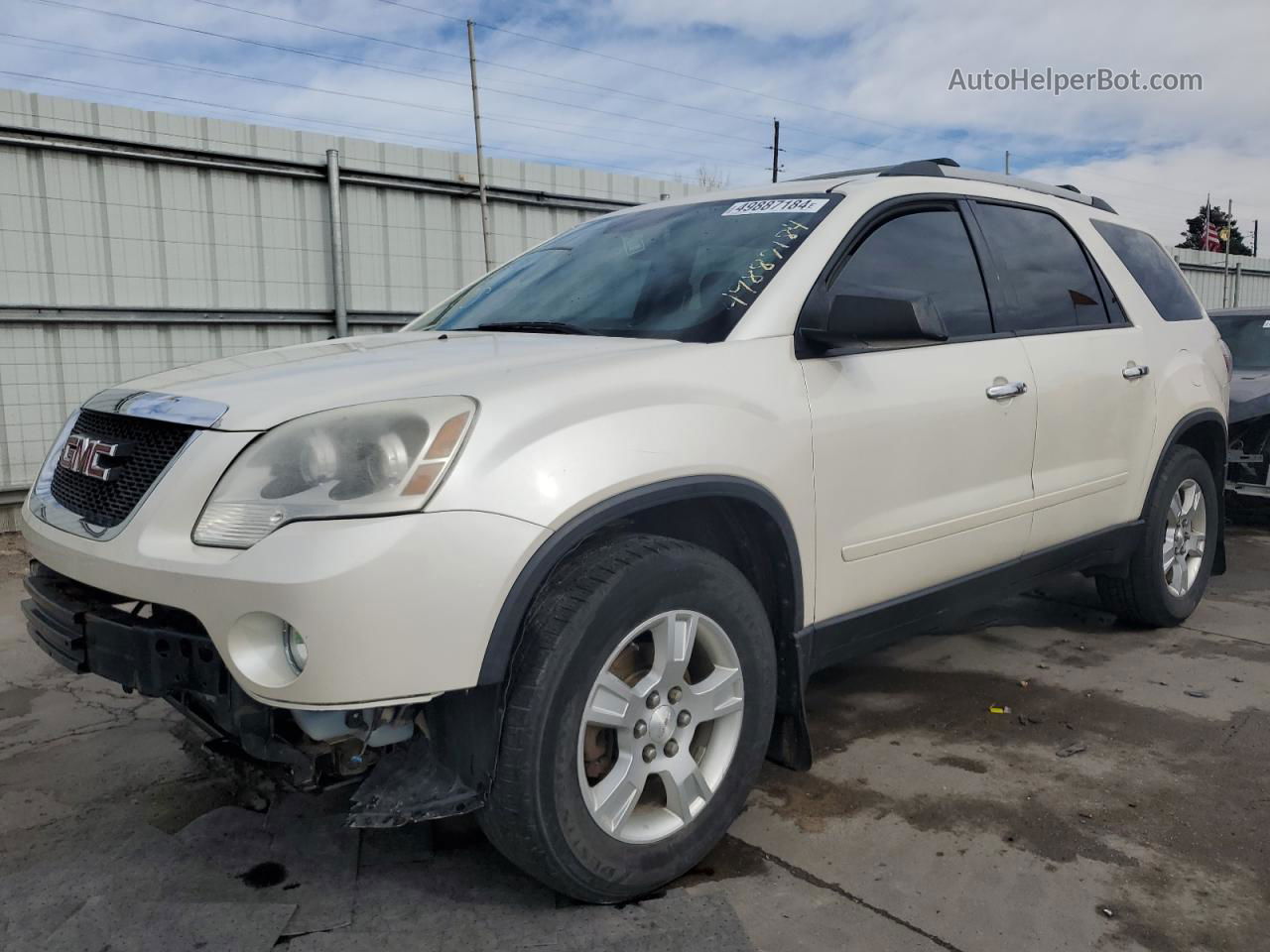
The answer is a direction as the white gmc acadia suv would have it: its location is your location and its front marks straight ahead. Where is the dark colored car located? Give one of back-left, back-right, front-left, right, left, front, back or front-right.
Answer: back

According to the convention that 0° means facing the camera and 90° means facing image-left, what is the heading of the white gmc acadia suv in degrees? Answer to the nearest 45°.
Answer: approximately 45°

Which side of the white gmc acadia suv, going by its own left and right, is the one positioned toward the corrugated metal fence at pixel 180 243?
right
